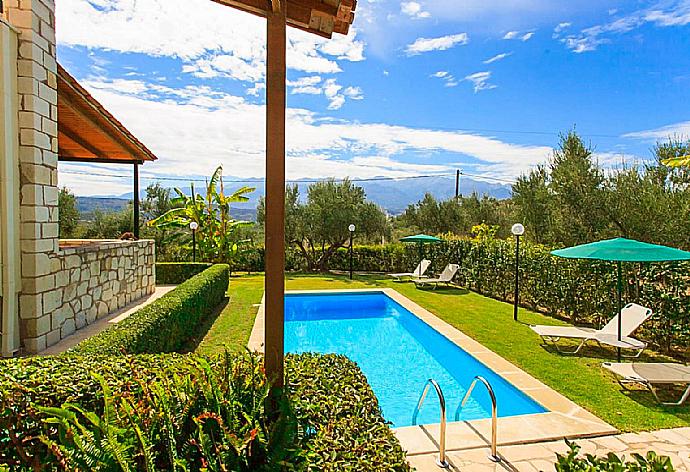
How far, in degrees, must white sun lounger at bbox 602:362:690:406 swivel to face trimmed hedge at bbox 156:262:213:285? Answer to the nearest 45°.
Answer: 0° — it already faces it

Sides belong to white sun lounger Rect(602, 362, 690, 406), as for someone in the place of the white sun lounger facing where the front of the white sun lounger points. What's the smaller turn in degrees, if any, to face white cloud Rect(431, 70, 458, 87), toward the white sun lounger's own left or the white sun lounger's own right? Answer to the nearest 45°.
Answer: approximately 45° to the white sun lounger's own right

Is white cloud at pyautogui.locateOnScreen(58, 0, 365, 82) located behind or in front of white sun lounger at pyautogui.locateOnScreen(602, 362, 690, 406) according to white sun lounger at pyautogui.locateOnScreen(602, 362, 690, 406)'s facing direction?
in front

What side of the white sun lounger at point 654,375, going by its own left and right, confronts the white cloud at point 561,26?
right

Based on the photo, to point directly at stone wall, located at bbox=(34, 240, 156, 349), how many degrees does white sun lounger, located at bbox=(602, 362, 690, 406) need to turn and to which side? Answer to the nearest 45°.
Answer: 0° — it already faces it

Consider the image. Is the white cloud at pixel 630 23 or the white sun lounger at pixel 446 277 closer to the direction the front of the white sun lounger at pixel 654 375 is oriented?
the white sun lounger

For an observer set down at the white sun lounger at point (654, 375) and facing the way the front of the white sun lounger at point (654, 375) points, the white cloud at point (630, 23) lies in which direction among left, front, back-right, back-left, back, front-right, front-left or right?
right

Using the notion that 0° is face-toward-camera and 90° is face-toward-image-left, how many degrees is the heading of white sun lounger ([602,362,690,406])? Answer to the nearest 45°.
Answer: approximately 90°

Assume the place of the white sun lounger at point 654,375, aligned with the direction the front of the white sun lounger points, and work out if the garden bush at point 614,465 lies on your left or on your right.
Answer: on your left
